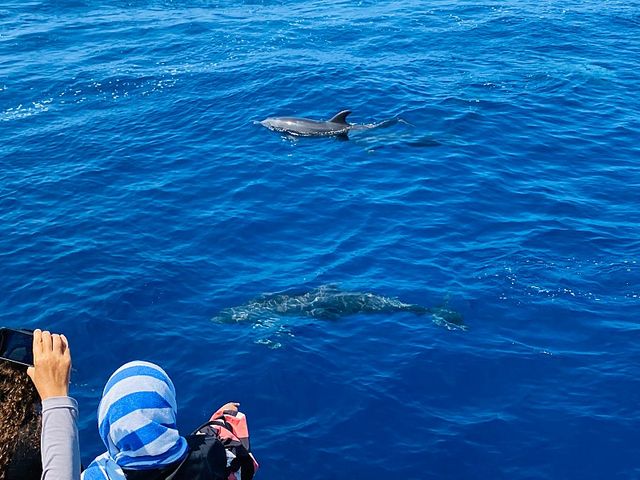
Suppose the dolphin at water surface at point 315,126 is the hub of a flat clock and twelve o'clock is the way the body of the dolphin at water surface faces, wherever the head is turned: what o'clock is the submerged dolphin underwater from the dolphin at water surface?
The submerged dolphin underwater is roughly at 9 o'clock from the dolphin at water surface.

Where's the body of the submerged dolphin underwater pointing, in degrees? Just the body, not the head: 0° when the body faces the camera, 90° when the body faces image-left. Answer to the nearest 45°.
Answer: approximately 90°

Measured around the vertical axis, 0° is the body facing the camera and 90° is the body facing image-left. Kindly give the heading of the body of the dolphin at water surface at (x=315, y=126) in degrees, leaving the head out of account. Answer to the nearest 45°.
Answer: approximately 90°

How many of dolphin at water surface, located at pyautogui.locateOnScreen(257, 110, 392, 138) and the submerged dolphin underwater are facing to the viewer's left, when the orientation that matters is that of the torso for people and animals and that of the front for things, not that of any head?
2

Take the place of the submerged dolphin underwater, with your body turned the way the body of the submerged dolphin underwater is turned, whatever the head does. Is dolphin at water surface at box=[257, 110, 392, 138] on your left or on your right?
on your right
